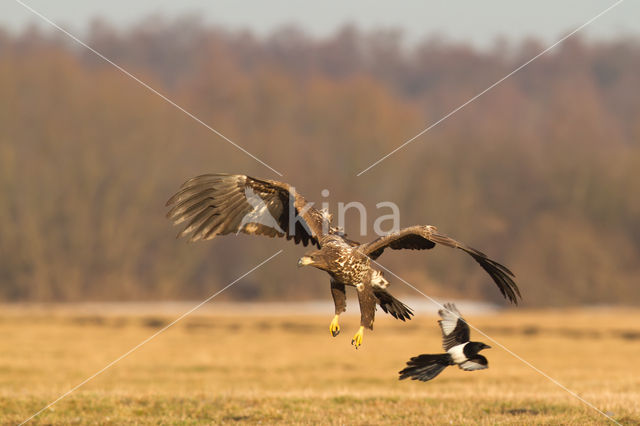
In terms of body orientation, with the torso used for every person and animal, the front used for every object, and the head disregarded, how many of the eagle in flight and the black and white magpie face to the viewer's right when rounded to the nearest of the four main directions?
1

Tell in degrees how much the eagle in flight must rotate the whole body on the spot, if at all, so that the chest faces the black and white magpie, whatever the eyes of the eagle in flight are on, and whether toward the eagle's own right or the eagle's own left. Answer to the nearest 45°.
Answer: approximately 135° to the eagle's own left

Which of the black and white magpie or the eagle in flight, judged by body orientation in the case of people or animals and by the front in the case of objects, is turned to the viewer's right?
the black and white magpie

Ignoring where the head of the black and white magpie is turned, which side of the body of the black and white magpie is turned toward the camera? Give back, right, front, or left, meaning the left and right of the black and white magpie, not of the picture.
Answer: right

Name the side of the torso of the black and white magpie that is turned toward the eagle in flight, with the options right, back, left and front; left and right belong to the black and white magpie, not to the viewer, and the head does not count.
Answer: back

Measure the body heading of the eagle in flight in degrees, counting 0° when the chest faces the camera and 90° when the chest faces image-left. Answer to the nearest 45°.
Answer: approximately 45°
